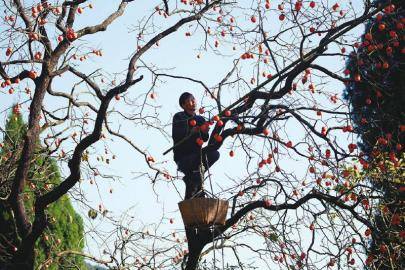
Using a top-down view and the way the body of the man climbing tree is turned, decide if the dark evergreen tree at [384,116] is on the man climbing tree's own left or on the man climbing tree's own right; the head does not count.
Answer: on the man climbing tree's own left

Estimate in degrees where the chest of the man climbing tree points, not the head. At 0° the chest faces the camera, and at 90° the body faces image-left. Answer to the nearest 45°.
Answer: approximately 315°
